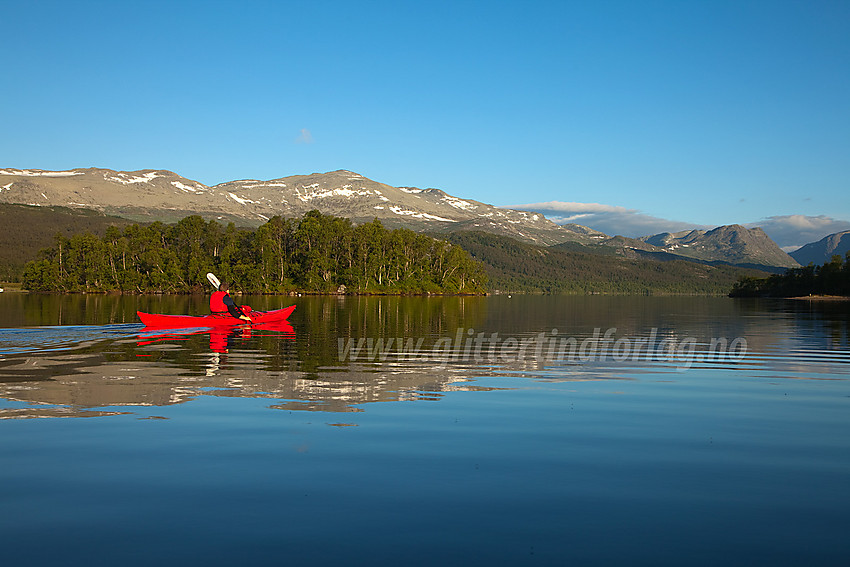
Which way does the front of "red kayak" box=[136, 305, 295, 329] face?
to the viewer's right
